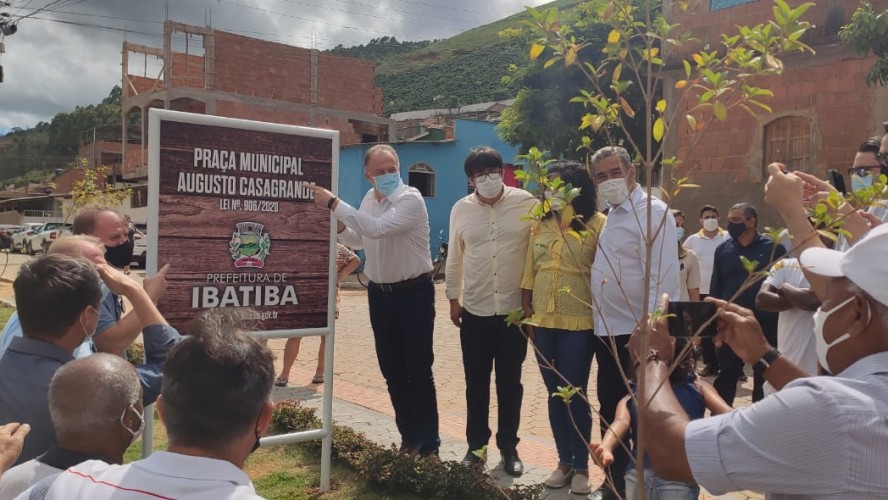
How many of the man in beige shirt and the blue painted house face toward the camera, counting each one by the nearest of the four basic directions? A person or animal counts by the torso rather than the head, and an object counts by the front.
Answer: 2

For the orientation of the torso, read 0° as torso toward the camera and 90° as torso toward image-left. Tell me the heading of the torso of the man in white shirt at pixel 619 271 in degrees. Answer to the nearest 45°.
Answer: approximately 45°

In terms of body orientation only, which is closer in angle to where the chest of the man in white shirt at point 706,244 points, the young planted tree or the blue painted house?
the young planted tree

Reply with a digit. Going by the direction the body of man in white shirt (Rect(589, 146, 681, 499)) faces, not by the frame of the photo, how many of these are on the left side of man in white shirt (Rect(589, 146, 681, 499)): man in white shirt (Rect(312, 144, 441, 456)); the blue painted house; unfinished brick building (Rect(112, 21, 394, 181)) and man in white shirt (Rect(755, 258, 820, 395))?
1

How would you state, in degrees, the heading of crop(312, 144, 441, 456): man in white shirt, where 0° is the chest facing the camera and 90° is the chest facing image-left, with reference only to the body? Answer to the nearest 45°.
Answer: approximately 45°

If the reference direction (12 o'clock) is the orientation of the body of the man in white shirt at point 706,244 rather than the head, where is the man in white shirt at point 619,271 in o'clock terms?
the man in white shirt at point 619,271 is roughly at 12 o'clock from the man in white shirt at point 706,244.

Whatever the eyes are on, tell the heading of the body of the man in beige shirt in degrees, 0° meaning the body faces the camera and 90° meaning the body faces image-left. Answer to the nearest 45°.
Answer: approximately 0°

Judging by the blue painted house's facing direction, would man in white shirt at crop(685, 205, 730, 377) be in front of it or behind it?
in front

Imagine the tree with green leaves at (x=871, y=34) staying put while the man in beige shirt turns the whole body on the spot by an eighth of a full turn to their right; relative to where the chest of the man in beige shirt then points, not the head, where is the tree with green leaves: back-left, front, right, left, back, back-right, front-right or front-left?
back

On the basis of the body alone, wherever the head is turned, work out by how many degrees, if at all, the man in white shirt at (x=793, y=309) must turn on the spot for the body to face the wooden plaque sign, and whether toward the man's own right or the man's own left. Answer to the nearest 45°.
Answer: approximately 45° to the man's own right

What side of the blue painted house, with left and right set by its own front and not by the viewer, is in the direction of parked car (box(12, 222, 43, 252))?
right

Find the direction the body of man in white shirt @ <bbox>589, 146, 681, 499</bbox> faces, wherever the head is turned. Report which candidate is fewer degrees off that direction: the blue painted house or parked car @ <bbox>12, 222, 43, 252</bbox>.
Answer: the parked car
